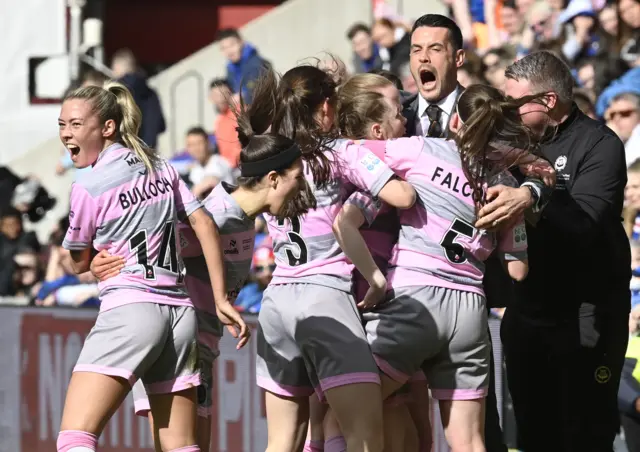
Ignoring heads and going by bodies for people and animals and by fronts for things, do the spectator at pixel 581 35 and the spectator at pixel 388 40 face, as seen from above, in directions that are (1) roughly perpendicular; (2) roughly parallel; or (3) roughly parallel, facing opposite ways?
roughly parallel

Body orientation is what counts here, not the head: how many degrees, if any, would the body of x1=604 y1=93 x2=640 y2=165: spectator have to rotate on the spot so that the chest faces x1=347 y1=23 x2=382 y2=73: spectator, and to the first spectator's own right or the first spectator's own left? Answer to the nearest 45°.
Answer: approximately 90° to the first spectator's own right

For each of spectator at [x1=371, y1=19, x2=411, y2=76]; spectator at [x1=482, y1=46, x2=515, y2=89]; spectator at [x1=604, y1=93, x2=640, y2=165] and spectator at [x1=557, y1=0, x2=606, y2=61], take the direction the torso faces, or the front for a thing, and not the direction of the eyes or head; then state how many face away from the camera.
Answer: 0

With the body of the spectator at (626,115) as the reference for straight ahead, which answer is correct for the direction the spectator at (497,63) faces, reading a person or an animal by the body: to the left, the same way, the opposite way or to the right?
the same way

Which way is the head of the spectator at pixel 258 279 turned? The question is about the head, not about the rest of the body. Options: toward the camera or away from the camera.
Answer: toward the camera

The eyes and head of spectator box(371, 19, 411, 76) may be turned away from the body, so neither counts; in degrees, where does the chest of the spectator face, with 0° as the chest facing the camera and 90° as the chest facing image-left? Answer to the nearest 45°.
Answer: approximately 45°

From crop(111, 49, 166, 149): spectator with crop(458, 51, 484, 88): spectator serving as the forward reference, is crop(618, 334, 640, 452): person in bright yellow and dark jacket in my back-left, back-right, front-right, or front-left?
front-right

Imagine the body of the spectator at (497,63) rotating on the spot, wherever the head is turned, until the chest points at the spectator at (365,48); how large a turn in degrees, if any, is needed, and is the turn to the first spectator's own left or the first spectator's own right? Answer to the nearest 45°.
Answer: approximately 90° to the first spectator's own right

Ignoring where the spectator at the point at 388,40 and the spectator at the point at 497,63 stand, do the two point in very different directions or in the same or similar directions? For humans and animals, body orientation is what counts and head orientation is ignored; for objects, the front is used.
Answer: same or similar directions

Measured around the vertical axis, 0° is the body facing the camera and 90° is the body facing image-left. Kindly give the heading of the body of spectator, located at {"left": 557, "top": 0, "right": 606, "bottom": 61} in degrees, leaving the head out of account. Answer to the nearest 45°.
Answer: approximately 45°

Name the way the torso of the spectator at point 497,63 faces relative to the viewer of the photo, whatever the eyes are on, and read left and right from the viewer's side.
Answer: facing the viewer and to the left of the viewer

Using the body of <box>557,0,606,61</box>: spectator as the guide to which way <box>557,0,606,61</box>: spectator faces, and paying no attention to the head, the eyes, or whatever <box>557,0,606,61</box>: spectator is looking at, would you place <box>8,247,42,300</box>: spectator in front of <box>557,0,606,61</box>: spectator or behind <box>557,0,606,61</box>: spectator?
in front

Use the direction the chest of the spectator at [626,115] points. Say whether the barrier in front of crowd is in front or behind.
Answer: in front

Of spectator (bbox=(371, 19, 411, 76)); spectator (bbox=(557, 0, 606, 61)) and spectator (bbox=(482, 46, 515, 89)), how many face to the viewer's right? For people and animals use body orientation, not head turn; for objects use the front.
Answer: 0

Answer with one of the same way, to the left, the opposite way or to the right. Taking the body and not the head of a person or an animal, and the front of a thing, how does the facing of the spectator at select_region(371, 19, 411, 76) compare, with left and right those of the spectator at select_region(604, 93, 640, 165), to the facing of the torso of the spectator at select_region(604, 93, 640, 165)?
the same way

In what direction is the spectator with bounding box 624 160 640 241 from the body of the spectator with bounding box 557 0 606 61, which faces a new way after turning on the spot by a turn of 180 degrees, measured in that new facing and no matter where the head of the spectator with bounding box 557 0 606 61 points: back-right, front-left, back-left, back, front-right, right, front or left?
back-right

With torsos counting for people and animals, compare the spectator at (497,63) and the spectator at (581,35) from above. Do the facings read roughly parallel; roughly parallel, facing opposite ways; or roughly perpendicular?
roughly parallel
